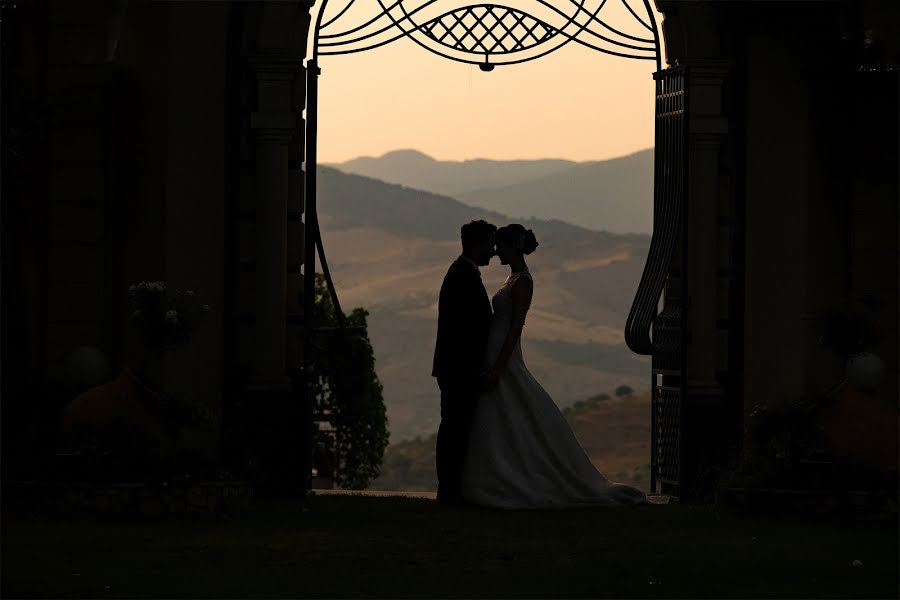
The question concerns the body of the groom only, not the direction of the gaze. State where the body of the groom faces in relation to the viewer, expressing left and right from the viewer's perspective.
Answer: facing to the right of the viewer

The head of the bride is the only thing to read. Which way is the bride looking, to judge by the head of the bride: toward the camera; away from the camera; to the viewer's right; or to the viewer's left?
to the viewer's left

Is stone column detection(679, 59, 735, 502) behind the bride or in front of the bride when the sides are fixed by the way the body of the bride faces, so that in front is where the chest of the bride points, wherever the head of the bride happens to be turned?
behind

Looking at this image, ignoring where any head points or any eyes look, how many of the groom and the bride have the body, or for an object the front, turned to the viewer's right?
1

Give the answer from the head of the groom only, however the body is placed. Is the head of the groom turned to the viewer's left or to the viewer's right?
to the viewer's right

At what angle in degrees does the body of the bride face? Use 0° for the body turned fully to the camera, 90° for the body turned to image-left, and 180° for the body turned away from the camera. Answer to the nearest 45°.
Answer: approximately 90°

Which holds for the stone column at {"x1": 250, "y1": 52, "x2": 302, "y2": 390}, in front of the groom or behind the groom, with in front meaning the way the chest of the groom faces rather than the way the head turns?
behind

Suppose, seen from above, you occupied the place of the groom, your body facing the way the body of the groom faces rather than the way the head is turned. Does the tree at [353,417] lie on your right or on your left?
on your left

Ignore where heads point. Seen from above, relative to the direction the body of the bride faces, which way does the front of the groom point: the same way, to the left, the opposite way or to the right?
the opposite way
